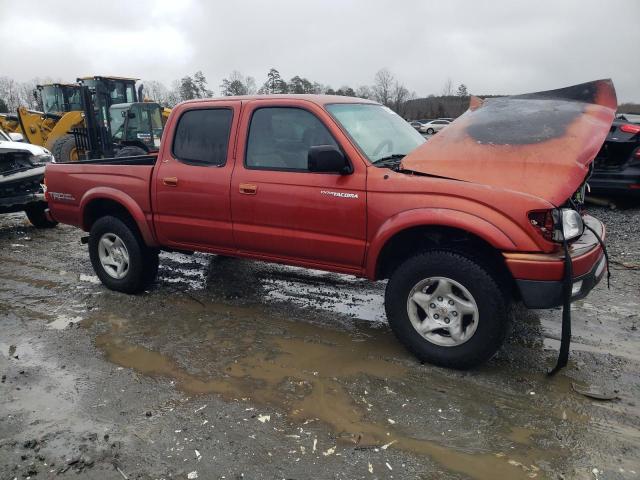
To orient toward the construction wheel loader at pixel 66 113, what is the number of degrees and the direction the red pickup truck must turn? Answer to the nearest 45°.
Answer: approximately 180°

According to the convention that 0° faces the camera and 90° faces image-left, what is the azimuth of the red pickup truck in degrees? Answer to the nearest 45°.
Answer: approximately 315°

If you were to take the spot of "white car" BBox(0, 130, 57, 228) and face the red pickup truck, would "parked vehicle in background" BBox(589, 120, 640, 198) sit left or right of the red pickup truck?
left

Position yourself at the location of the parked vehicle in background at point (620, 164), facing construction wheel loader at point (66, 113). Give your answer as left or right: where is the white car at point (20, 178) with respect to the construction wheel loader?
left

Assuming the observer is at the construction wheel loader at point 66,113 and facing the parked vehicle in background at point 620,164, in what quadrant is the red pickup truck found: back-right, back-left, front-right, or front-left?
front-right

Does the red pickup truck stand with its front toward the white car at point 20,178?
no

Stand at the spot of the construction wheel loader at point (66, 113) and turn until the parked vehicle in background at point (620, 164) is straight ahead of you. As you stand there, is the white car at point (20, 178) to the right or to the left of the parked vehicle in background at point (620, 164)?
right

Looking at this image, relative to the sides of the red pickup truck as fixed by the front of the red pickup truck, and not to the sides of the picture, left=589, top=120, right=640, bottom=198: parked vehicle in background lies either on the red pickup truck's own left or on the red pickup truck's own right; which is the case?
on the red pickup truck's own left

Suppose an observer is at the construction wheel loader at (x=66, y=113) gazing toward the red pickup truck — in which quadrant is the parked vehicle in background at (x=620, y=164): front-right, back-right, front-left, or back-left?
front-left
